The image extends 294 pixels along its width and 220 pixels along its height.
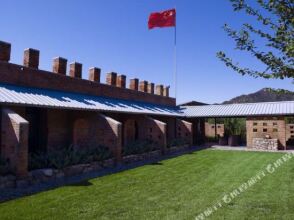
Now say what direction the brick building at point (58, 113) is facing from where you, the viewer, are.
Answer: facing the viewer and to the right of the viewer

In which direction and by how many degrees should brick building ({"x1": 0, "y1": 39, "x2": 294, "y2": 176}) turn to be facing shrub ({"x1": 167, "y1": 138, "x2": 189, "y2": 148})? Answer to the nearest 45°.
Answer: approximately 90° to its left

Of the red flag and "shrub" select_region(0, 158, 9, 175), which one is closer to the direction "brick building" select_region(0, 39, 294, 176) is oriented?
the shrub

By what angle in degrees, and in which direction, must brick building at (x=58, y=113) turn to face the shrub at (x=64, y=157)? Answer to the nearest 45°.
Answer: approximately 90° to its right

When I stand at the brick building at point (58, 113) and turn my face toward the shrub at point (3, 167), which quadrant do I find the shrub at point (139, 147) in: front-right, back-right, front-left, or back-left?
back-left

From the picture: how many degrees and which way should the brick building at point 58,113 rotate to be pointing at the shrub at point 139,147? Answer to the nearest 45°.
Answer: approximately 90° to its left
